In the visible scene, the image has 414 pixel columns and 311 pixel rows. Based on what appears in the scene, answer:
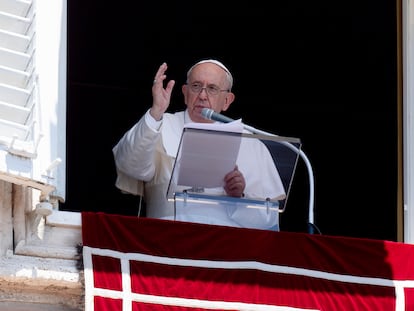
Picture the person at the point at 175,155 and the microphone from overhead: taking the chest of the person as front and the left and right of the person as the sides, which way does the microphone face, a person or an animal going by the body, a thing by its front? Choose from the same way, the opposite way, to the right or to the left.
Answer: to the right

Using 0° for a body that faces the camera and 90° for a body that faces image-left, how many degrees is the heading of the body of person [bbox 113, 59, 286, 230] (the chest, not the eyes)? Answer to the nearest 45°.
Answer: approximately 0°

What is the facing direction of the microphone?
to the viewer's left

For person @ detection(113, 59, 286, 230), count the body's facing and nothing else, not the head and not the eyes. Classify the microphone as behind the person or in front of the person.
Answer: in front
